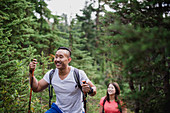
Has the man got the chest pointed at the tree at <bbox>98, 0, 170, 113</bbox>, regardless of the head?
no

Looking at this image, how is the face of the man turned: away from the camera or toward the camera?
toward the camera

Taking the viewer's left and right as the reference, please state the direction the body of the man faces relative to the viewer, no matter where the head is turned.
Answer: facing the viewer and to the left of the viewer
